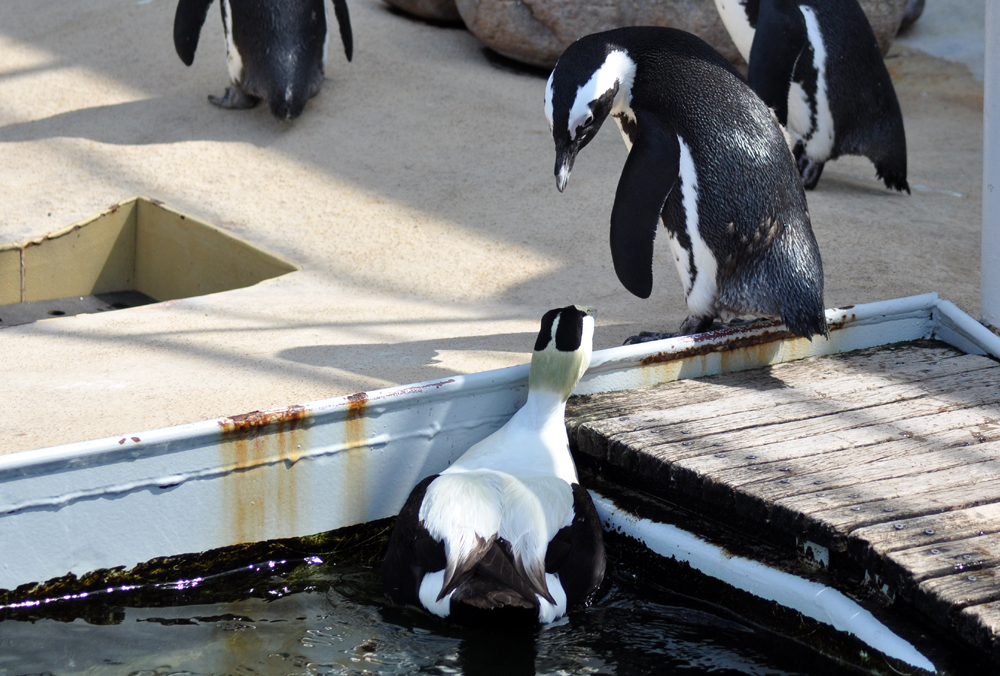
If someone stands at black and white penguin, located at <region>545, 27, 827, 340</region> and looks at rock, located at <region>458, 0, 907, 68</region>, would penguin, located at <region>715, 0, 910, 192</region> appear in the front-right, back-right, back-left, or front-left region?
front-right

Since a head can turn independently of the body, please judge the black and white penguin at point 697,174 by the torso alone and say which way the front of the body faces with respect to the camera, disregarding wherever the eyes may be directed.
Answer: to the viewer's left

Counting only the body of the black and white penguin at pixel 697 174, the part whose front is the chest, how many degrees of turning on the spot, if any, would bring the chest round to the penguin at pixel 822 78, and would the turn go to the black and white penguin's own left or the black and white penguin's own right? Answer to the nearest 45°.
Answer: approximately 90° to the black and white penguin's own right

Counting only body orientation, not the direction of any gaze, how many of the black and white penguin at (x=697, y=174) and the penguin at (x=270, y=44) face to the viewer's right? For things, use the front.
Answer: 0

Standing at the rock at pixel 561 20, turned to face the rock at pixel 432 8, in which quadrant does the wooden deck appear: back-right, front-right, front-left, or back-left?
back-left

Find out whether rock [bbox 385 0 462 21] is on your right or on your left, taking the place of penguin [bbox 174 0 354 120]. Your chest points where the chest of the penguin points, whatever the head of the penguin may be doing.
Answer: on your right

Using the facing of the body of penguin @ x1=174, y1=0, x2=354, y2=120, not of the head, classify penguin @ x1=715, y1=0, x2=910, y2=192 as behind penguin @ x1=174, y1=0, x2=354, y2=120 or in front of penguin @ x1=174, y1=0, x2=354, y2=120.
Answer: behind

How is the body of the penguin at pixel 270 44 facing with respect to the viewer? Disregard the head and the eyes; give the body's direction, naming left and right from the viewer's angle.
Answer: facing away from the viewer and to the left of the viewer

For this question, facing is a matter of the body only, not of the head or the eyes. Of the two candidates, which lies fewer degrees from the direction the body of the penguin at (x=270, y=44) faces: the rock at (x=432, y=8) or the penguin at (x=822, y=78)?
the rock

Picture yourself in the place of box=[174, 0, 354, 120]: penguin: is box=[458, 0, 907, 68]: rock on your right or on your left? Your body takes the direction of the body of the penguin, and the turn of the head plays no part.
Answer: on your right
